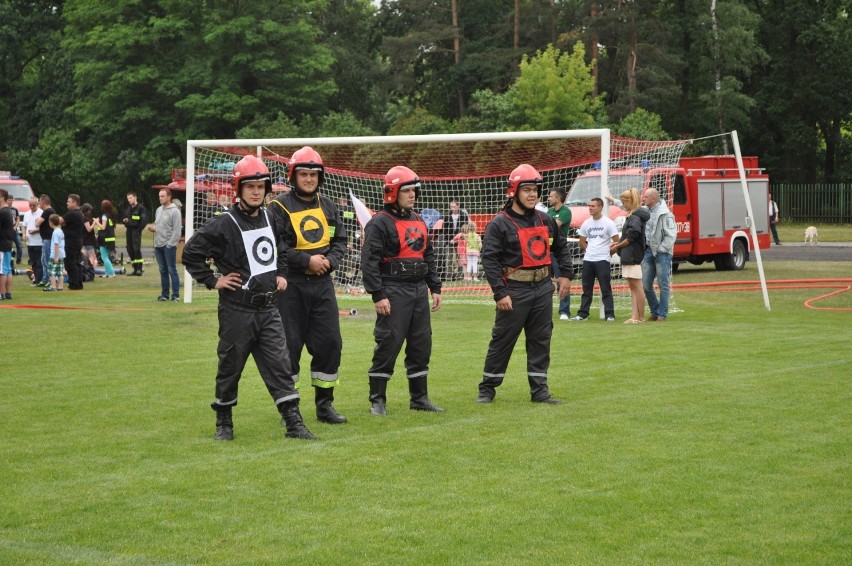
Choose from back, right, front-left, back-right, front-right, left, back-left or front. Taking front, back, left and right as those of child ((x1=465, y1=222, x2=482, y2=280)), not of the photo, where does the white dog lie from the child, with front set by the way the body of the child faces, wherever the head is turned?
front-right

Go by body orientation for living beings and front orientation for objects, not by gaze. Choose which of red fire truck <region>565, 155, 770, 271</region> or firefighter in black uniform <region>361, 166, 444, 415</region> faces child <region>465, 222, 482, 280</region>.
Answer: the red fire truck

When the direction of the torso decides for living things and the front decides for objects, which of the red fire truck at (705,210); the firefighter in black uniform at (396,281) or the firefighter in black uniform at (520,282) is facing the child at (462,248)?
the red fire truck

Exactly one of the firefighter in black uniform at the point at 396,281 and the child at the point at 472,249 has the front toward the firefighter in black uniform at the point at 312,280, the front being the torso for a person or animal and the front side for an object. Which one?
the child

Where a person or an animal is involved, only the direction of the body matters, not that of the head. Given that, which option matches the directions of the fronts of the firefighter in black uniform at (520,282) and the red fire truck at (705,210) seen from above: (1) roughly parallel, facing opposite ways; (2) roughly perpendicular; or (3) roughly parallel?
roughly perpendicular

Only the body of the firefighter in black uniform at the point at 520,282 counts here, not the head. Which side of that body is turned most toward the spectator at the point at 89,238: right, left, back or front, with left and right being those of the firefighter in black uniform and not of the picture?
back

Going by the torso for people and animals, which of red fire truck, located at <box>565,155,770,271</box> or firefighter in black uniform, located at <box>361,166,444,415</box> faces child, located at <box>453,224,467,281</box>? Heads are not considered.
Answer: the red fire truck

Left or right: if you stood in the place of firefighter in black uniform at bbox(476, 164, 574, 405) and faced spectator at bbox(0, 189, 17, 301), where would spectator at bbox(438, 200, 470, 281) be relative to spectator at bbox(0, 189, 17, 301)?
right

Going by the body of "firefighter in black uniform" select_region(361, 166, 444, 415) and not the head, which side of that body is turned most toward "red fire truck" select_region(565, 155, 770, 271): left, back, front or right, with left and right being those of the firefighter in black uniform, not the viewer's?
left

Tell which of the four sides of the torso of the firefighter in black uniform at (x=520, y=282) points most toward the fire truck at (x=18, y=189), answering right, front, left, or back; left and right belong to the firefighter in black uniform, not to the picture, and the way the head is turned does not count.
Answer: back

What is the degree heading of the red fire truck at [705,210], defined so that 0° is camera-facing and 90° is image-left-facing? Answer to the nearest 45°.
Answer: approximately 45°

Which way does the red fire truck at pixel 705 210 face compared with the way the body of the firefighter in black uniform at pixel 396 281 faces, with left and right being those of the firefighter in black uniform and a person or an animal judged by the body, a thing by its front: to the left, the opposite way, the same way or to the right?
to the right

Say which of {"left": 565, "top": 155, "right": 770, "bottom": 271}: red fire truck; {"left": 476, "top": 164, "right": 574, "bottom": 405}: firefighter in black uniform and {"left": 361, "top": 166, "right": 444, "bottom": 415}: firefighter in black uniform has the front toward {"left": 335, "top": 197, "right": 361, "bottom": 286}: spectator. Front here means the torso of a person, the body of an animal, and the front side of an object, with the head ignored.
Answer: the red fire truck

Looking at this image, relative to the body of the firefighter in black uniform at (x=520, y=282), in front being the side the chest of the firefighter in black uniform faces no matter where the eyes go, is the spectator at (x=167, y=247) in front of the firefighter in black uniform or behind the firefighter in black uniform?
behind

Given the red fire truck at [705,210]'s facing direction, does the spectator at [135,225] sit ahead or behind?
ahead

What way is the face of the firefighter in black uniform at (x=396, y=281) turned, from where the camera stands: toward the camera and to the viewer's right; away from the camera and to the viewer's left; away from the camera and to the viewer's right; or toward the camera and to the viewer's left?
toward the camera and to the viewer's right

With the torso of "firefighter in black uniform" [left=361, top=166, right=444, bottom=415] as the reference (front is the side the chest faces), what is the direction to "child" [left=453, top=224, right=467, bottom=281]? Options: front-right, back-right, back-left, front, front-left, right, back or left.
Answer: back-left
